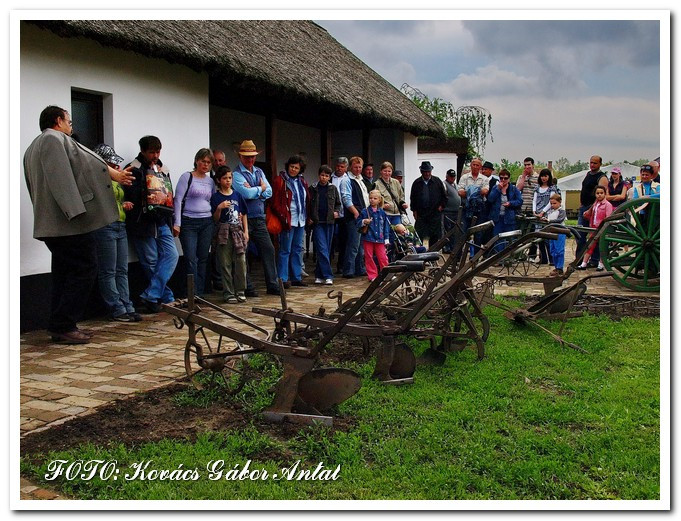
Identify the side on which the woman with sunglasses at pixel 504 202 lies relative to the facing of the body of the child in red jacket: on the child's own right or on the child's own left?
on the child's own right

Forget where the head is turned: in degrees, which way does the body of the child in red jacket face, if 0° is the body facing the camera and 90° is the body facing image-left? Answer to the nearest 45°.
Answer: approximately 45°

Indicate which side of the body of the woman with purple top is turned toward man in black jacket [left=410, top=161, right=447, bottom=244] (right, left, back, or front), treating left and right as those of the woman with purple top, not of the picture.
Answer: left

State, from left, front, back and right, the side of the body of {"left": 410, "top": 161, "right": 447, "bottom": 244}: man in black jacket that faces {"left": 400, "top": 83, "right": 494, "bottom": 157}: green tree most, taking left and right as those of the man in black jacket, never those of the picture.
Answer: back

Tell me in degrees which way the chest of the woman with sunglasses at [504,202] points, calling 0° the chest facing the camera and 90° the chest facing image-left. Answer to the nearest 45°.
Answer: approximately 0°

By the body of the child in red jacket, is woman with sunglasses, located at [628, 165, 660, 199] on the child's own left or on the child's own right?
on the child's own left

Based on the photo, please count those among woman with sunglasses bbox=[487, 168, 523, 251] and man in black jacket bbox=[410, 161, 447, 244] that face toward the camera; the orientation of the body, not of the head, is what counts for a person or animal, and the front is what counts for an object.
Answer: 2
